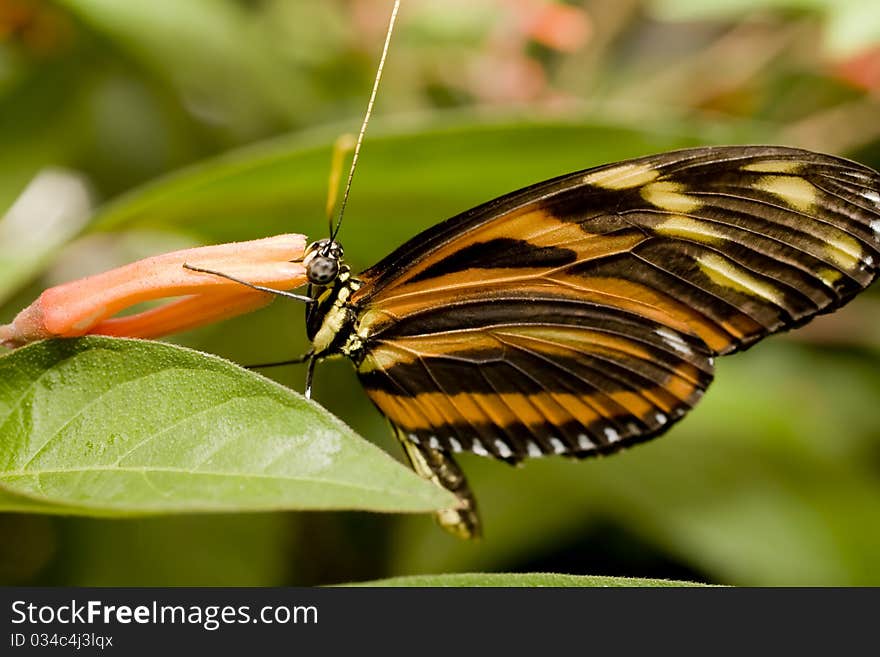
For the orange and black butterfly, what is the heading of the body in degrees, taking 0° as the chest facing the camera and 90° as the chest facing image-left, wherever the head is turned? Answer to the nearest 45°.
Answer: approximately 90°
